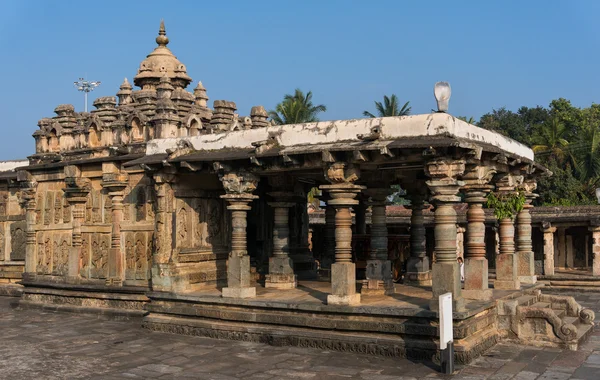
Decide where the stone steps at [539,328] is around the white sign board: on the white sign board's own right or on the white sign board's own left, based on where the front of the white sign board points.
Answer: on the white sign board's own left

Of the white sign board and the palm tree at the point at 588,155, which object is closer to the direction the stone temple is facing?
the white sign board

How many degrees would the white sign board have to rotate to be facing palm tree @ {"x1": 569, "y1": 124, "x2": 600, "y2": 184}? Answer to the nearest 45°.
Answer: approximately 135° to its left

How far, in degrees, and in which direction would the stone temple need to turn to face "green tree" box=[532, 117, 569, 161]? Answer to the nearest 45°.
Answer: approximately 90° to its left

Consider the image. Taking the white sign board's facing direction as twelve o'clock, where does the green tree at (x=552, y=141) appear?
The green tree is roughly at 8 o'clock from the white sign board.

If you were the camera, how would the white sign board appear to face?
facing the viewer and to the right of the viewer

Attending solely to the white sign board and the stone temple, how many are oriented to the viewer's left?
0

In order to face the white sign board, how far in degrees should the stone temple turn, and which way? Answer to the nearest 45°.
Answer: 0° — it already faces it

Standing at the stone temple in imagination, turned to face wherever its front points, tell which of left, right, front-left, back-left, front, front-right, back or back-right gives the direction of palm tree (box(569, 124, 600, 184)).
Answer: left

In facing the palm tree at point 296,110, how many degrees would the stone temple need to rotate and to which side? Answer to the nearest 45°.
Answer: approximately 135° to its left
